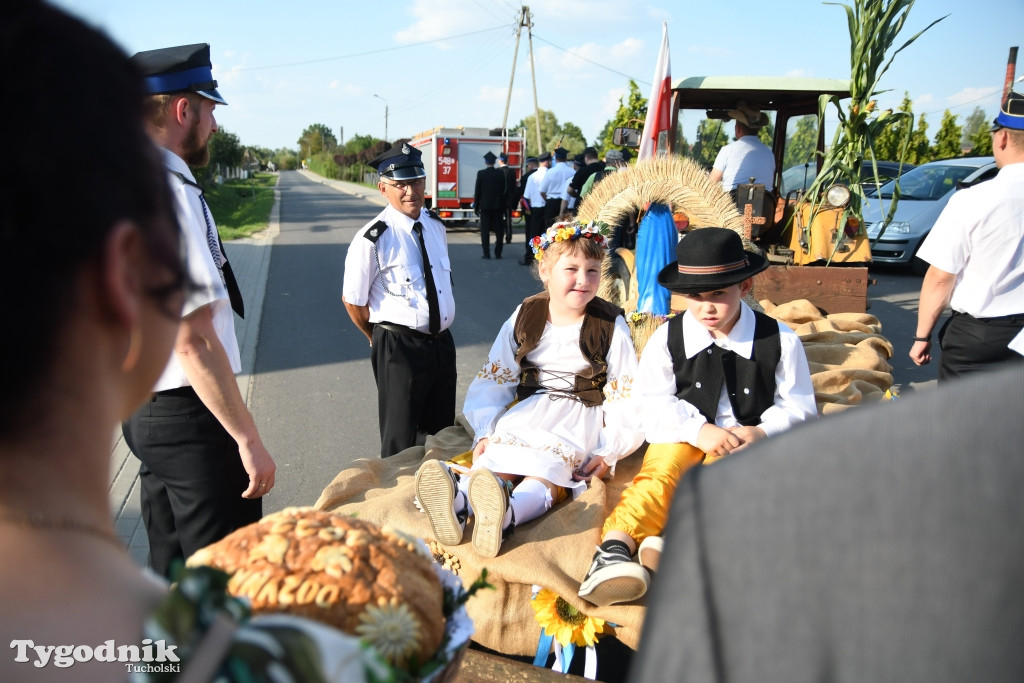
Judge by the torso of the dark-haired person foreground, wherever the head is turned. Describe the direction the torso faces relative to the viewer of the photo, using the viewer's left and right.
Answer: facing away from the viewer and to the right of the viewer

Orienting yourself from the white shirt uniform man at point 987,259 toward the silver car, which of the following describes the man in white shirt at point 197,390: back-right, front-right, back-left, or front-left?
back-left

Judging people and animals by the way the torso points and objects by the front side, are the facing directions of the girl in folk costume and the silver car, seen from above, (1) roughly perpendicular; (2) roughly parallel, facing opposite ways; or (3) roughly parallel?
roughly perpendicular

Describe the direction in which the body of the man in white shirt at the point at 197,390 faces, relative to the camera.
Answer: to the viewer's right

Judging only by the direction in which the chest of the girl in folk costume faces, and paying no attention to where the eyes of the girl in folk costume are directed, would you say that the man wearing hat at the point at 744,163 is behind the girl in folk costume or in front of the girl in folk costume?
behind

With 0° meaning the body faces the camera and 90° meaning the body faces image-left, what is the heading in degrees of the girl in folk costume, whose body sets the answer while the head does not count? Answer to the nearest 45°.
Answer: approximately 0°

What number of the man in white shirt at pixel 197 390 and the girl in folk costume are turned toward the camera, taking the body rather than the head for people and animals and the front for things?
1

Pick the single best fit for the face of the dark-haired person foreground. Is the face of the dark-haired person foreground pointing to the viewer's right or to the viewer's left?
to the viewer's right

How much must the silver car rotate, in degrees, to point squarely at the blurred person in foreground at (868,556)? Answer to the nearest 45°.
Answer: approximately 45° to its left
